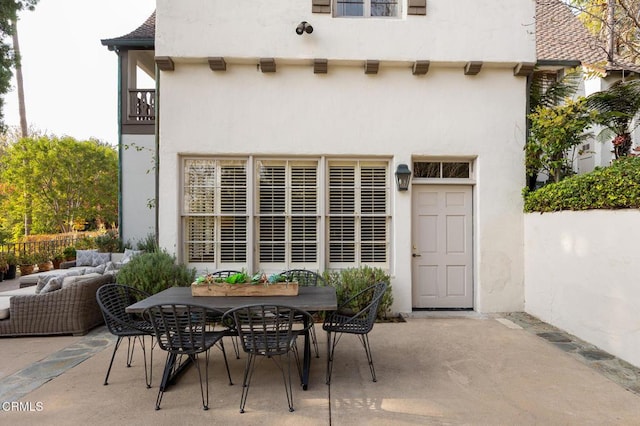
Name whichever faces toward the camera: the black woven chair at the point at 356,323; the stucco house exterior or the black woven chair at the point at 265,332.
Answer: the stucco house exterior

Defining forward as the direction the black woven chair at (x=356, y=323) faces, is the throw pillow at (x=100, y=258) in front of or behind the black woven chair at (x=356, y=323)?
in front

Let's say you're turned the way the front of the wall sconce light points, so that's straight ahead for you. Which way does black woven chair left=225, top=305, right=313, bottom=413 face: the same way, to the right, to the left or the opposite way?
the opposite way

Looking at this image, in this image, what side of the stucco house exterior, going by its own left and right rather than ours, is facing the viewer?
front

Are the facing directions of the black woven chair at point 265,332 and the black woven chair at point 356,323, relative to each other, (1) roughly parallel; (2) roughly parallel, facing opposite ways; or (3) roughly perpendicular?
roughly perpendicular

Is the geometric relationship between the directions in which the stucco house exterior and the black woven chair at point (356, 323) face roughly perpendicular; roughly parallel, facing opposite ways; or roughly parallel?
roughly perpendicular

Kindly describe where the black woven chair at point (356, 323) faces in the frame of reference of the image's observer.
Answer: facing to the left of the viewer

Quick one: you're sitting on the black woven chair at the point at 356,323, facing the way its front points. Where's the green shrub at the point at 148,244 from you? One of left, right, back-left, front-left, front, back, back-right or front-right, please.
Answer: front-right

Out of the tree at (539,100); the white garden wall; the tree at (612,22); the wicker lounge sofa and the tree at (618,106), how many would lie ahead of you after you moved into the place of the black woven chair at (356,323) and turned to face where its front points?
1

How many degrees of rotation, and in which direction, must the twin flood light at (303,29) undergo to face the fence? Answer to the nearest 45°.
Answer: approximately 135° to its right

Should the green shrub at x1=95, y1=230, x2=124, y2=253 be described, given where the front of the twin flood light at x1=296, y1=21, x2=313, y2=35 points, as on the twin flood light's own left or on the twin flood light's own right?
on the twin flood light's own right

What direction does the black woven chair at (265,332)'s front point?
away from the camera

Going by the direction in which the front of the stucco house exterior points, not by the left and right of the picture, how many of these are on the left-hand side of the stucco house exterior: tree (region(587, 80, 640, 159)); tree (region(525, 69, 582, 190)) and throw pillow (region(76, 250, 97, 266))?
2

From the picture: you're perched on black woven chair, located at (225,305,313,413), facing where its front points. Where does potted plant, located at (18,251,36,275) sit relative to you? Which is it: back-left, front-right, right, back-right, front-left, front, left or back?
front-left

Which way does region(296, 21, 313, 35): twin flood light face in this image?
toward the camera

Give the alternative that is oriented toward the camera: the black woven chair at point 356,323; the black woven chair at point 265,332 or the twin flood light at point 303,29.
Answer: the twin flood light
